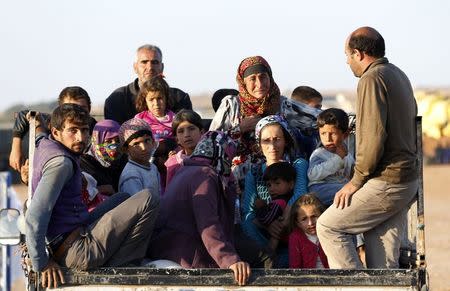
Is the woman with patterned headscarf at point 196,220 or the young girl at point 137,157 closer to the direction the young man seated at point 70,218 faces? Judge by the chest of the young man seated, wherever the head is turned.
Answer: the woman with patterned headscarf

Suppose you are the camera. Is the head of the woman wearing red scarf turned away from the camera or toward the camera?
toward the camera

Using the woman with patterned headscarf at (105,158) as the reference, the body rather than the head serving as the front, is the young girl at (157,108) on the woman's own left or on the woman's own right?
on the woman's own left

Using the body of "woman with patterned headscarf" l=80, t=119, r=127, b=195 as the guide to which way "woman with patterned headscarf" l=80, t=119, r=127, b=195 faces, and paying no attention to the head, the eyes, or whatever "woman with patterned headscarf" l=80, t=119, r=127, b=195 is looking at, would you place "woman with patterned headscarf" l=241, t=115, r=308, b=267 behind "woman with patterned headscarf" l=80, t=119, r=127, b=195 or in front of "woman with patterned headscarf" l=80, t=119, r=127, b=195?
in front

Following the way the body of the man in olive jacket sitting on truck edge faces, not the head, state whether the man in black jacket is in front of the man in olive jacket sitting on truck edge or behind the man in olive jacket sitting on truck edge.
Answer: in front

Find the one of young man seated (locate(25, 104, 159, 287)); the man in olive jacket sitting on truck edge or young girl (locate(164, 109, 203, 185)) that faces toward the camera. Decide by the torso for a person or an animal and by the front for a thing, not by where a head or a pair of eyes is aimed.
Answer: the young girl

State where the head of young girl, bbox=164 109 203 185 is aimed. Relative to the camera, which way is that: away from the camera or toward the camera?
toward the camera

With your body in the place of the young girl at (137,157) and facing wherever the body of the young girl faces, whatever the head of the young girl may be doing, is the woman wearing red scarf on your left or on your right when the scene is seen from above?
on your left

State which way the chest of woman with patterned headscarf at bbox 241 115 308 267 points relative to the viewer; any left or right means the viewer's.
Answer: facing the viewer

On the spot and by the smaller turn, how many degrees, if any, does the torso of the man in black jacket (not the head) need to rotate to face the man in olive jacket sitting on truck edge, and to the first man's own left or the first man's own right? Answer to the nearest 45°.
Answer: approximately 45° to the first man's own left

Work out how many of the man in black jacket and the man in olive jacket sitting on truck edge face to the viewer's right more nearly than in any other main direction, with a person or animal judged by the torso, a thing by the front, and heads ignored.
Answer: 0

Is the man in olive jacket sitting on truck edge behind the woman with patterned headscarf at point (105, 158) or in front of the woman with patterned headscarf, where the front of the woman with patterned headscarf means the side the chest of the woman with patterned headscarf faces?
in front

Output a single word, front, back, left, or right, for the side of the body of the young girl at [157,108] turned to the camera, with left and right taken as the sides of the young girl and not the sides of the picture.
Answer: front
